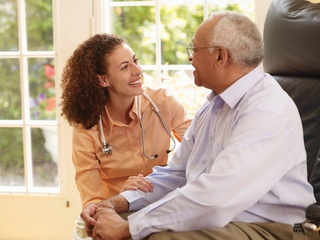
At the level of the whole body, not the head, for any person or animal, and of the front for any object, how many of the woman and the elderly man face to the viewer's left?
1

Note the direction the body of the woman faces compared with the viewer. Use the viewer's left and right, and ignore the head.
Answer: facing the viewer and to the right of the viewer

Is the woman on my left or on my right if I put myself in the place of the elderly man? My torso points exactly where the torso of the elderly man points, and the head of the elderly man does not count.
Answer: on my right

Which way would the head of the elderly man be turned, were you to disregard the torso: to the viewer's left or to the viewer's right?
to the viewer's left

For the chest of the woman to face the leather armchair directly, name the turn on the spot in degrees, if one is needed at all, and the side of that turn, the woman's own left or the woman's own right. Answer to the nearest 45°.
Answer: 0° — they already face it

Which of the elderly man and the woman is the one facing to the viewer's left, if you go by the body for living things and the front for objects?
the elderly man

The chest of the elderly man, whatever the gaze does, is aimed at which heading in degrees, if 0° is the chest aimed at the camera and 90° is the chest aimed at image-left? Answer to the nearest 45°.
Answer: approximately 90°

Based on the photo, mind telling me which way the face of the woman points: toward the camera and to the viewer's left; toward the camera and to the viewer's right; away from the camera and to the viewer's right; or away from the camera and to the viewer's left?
toward the camera and to the viewer's right

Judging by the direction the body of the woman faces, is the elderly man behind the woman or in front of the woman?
in front
